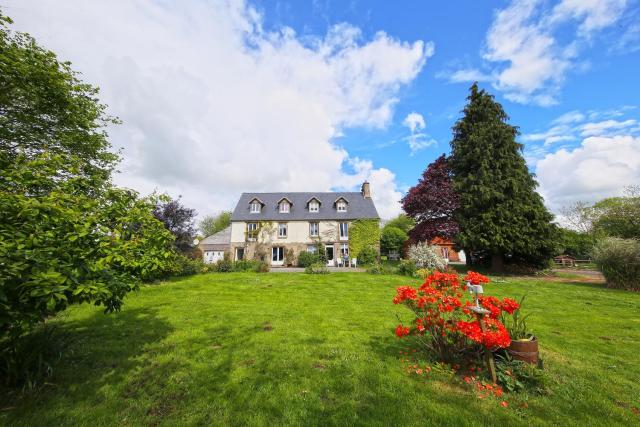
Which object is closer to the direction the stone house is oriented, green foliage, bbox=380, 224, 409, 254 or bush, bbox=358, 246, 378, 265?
the bush

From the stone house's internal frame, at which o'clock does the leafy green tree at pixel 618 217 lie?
The leafy green tree is roughly at 9 o'clock from the stone house.

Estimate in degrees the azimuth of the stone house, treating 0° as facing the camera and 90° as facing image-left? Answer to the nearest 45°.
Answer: approximately 0°

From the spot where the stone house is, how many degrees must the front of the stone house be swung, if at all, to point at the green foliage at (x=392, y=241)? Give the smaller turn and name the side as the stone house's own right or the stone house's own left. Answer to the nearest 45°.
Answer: approximately 135° to the stone house's own left

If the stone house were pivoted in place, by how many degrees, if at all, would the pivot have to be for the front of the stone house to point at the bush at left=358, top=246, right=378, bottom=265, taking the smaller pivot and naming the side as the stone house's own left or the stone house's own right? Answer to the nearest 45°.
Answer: approximately 90° to the stone house's own left

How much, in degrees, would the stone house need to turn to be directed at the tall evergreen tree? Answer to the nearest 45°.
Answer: approximately 45° to its left

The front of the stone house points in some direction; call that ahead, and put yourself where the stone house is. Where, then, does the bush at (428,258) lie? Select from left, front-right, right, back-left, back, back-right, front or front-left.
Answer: front-left

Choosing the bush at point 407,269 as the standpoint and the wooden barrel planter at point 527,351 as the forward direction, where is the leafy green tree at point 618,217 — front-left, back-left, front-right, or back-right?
back-left

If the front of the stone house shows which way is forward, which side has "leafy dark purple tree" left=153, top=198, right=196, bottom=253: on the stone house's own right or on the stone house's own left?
on the stone house's own right

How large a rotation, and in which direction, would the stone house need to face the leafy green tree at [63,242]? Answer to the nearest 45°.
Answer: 0° — it already faces it

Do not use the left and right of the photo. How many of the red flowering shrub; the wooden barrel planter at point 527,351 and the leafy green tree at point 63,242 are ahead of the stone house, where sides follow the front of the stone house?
3

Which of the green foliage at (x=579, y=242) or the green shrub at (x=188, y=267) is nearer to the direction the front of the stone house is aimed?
the green shrub

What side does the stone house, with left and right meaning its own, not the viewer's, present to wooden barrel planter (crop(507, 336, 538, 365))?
front
